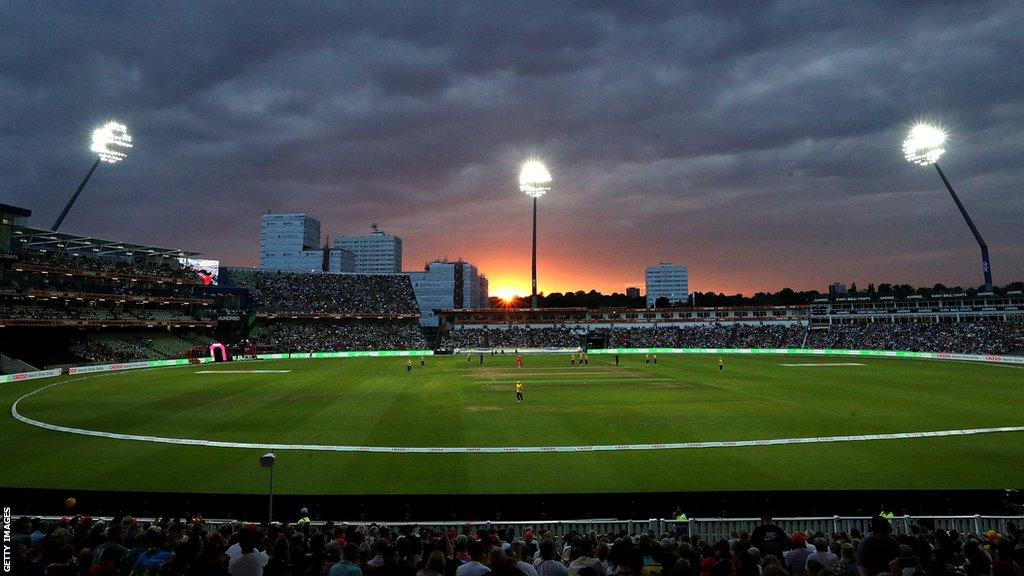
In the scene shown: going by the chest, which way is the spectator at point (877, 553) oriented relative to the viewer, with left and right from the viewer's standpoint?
facing away from the viewer

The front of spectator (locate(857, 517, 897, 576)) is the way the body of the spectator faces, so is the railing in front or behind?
in front
